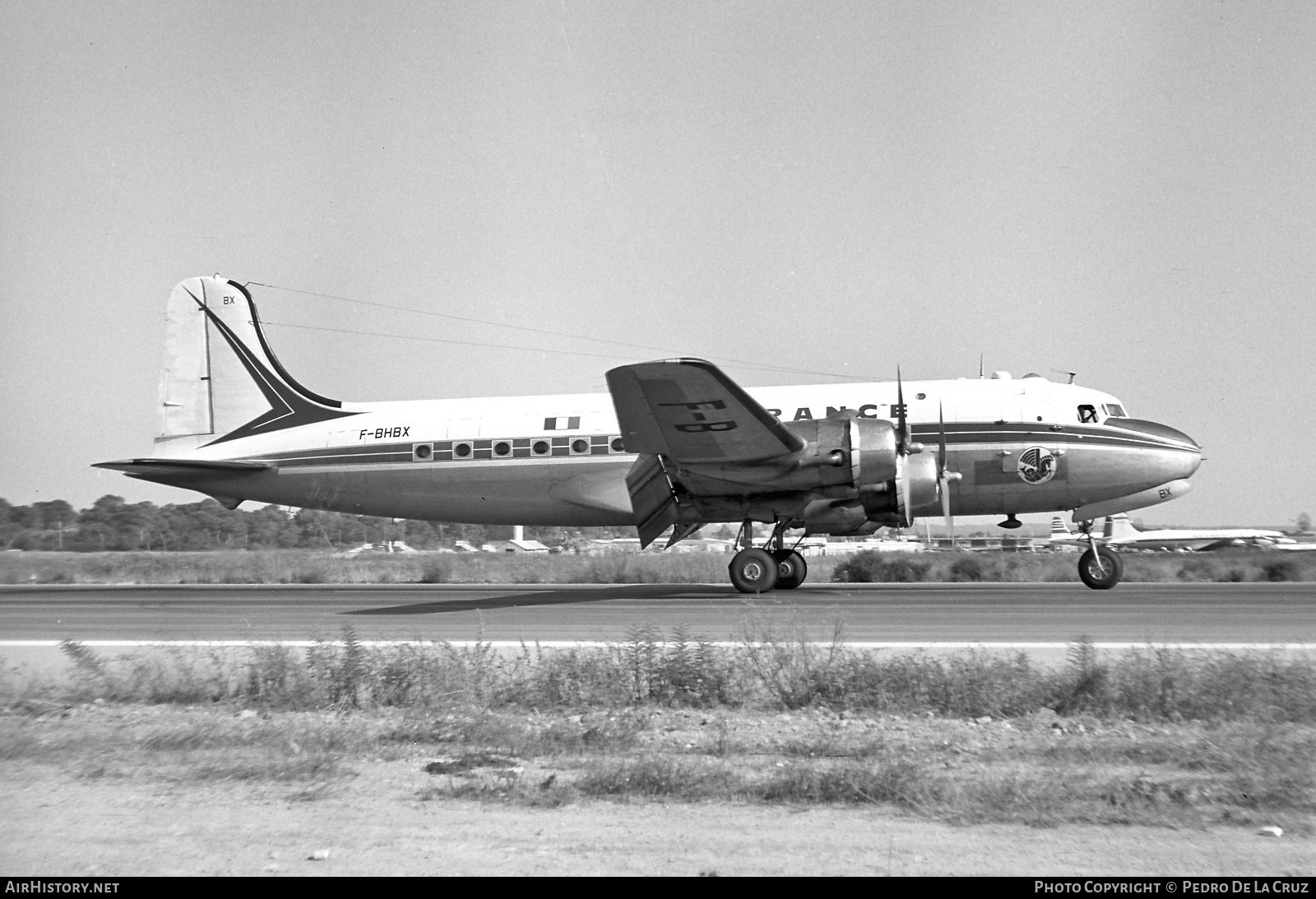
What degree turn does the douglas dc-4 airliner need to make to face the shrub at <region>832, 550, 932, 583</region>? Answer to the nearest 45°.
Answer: approximately 45° to its left

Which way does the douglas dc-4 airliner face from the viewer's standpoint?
to the viewer's right
